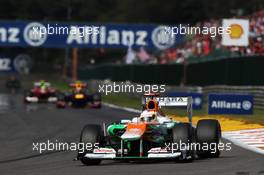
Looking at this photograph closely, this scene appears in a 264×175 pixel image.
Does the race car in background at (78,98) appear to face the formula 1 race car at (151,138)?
yes

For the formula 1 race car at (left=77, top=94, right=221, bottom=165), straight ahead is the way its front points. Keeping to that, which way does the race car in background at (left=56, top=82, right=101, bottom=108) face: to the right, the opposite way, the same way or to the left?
the same way

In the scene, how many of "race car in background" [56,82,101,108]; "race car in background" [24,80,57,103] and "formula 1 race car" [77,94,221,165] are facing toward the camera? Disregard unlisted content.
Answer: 3

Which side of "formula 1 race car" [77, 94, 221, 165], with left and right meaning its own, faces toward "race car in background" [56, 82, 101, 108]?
back

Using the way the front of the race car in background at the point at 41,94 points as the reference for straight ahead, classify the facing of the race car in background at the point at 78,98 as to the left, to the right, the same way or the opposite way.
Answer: the same way

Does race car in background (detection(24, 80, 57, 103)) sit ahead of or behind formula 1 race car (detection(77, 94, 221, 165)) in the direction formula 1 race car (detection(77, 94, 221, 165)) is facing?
behind

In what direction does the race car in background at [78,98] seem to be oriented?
toward the camera

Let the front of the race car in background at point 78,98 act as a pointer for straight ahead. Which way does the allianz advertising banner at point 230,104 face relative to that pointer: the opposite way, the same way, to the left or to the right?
the same way

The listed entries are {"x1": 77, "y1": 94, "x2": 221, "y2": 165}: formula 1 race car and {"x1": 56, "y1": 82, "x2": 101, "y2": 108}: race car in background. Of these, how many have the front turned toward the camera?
2

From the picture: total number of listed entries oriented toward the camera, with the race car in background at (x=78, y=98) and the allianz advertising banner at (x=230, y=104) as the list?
2

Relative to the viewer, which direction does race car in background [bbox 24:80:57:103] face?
toward the camera

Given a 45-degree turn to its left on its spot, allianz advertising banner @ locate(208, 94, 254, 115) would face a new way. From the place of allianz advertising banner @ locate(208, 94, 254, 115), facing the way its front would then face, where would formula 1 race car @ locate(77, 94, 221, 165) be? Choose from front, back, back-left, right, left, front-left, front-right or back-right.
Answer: front-right

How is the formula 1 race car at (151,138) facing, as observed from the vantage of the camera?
facing the viewer
